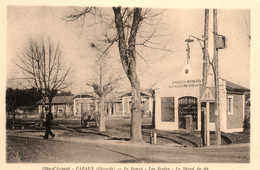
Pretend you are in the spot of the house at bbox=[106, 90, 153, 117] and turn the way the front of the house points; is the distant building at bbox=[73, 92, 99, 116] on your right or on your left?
on your right

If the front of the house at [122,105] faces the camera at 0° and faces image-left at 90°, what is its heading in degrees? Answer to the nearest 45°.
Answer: approximately 0°
